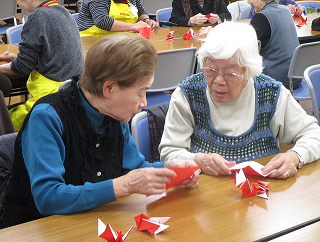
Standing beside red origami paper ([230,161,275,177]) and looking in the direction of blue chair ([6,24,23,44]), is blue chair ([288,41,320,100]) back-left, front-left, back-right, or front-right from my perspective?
front-right

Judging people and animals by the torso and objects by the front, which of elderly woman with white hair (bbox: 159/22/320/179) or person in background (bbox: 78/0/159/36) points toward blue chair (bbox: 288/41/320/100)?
the person in background

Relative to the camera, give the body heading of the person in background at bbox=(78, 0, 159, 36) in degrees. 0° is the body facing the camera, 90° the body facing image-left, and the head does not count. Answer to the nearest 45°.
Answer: approximately 315°

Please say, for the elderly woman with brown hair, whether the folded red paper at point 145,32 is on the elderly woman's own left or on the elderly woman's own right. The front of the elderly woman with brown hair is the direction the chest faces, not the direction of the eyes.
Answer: on the elderly woman's own left

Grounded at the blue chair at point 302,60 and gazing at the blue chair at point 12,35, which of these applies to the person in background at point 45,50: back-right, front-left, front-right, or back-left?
front-left

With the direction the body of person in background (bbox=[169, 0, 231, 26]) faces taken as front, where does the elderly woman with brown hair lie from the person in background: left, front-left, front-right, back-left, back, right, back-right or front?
front

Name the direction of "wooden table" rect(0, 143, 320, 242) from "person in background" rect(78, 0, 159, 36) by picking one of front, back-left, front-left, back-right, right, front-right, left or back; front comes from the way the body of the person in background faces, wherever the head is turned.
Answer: front-right

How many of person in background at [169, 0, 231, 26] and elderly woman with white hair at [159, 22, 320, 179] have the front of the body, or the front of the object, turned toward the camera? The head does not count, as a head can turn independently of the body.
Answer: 2

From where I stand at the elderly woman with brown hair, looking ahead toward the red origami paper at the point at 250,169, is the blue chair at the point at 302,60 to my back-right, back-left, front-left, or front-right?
front-left

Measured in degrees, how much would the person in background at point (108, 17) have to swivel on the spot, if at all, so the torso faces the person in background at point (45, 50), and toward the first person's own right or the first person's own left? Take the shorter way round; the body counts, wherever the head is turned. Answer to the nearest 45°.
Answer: approximately 45° to the first person's own right

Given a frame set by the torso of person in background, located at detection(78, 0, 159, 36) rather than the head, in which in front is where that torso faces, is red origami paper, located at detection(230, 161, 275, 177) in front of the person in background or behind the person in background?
in front

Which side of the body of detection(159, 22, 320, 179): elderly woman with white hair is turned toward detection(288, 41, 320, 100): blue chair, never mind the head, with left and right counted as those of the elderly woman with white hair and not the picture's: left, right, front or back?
back

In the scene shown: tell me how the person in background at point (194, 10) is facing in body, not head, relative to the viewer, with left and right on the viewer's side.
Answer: facing the viewer

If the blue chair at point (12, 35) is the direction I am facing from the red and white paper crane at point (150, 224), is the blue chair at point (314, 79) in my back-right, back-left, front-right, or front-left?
front-right

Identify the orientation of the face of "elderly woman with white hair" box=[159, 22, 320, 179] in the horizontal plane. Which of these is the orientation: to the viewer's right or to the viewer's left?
to the viewer's left
